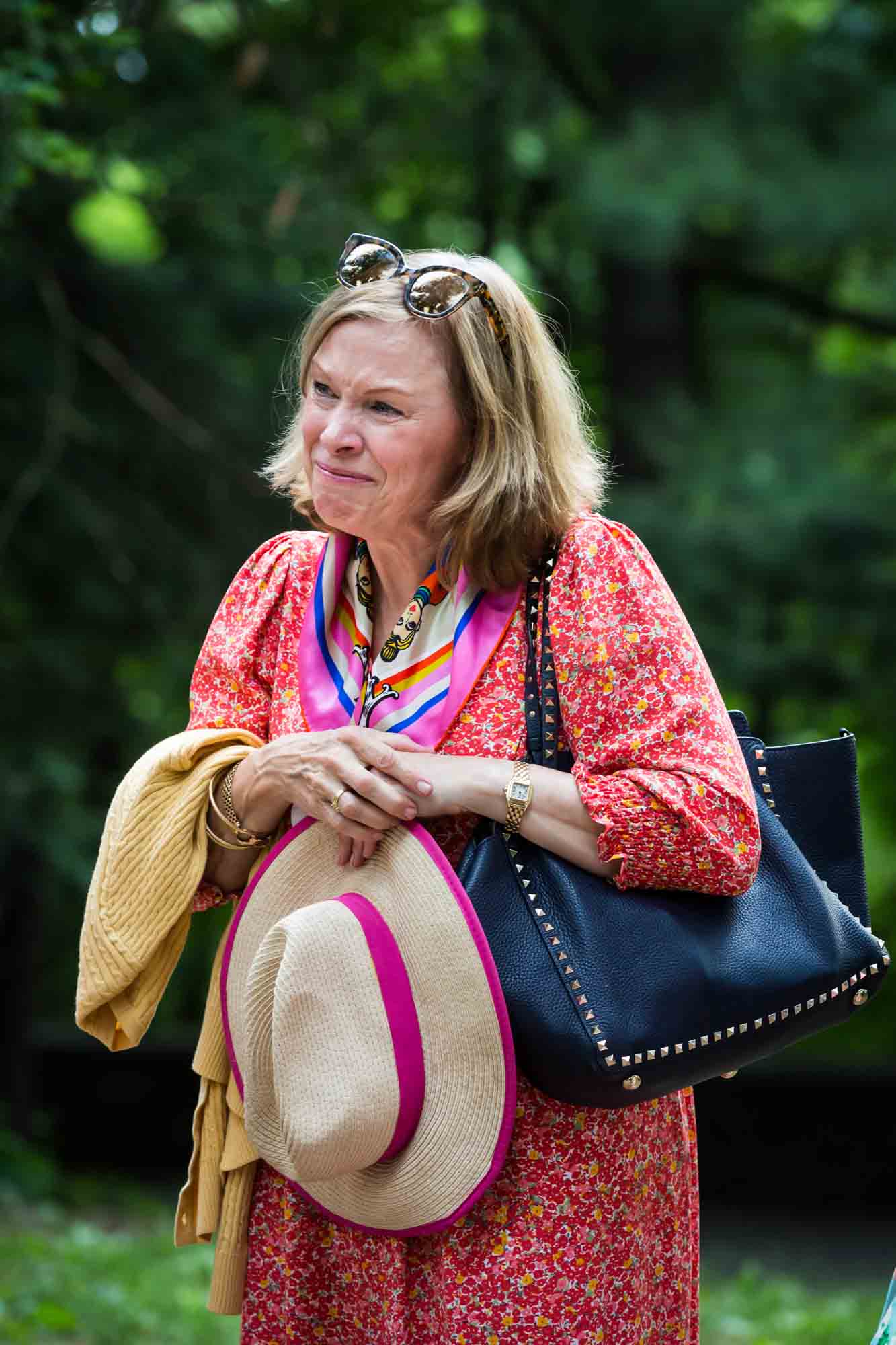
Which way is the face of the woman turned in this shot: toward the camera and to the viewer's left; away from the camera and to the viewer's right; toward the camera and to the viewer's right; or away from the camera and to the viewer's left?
toward the camera and to the viewer's left

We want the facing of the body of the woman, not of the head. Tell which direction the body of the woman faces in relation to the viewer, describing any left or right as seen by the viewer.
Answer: facing the viewer and to the left of the viewer
